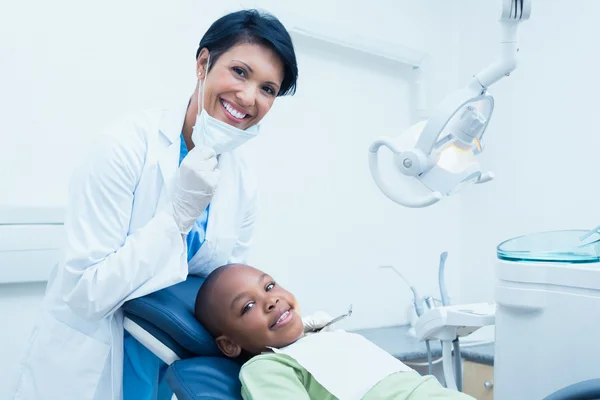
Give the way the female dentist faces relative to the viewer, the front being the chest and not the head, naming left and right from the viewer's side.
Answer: facing the viewer and to the right of the viewer

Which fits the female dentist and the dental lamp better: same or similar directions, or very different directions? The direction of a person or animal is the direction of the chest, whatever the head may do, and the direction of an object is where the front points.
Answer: same or similar directions

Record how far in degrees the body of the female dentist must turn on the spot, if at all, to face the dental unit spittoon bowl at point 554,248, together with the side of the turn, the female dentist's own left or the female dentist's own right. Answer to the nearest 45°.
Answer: approximately 45° to the female dentist's own left

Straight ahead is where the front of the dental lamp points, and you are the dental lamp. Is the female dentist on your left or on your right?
on your right

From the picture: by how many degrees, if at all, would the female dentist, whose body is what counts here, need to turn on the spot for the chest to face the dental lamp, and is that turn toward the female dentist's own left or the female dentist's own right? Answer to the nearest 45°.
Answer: approximately 45° to the female dentist's own left
